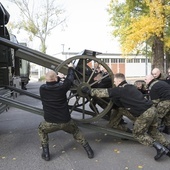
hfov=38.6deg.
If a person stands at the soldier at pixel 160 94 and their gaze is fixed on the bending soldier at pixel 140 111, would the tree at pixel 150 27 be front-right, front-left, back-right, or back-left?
back-right

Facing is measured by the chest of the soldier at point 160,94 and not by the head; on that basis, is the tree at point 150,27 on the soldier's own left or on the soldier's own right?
on the soldier's own right

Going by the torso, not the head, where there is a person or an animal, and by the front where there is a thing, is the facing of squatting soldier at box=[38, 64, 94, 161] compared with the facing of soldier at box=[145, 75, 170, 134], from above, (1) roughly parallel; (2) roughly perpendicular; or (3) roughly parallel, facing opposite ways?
roughly perpendicular

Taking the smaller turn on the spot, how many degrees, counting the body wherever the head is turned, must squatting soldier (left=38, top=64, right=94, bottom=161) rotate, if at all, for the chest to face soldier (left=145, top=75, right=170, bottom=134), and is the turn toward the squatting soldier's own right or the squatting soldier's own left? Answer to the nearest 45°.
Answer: approximately 45° to the squatting soldier's own right

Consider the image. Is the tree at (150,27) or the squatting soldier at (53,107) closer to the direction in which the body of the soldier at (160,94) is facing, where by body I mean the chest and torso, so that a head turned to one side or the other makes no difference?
the squatting soldier

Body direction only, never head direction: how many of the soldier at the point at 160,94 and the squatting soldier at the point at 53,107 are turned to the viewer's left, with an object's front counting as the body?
1

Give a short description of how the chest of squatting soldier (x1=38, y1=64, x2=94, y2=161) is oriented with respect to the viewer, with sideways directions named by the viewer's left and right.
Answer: facing away from the viewer

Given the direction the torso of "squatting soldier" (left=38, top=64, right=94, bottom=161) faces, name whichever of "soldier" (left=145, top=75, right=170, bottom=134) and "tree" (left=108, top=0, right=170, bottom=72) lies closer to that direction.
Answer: the tree

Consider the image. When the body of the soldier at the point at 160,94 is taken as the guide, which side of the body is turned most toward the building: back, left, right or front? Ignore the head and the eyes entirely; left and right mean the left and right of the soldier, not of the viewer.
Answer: right

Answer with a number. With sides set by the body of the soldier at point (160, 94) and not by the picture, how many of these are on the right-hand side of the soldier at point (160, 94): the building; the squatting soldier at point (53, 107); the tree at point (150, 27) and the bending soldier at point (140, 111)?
2

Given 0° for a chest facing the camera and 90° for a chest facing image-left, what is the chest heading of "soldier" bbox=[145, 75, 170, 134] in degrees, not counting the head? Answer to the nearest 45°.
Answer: approximately 90°

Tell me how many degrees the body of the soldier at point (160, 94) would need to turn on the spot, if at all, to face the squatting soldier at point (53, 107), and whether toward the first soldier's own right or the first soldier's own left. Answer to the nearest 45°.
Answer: approximately 45° to the first soldier's own left

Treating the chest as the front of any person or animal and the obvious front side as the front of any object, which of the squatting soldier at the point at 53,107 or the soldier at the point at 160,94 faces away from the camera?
the squatting soldier
